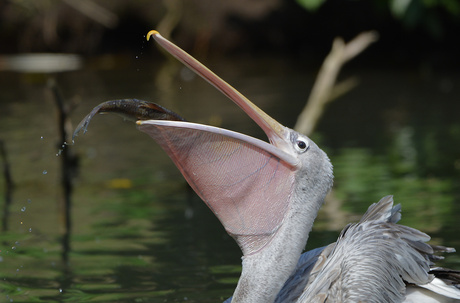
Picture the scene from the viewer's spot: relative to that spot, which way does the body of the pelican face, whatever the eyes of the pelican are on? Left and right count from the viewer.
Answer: facing to the left of the viewer
